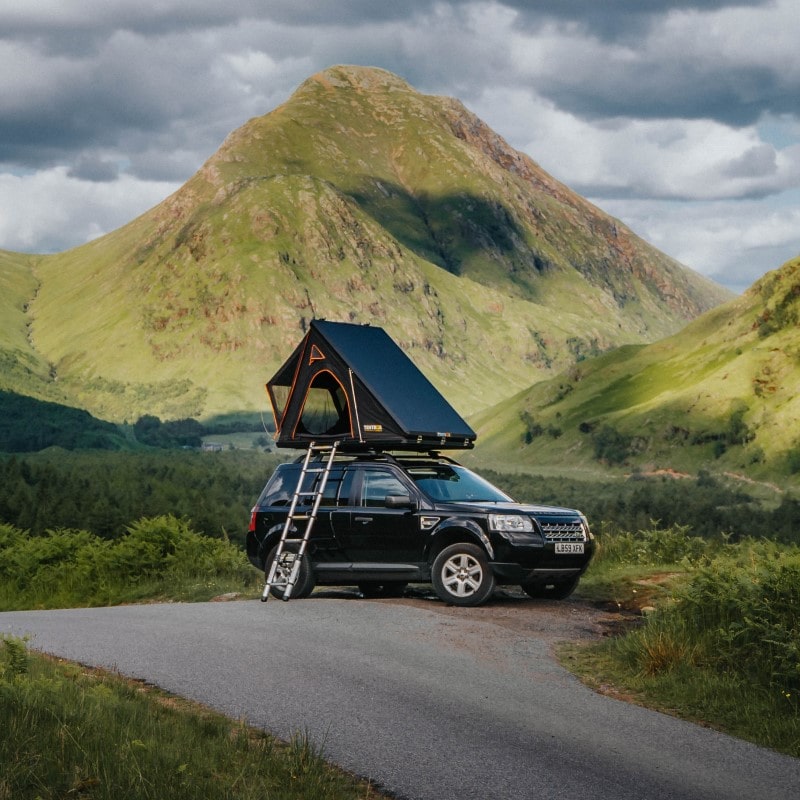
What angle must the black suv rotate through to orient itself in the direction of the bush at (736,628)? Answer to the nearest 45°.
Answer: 0° — it already faces it

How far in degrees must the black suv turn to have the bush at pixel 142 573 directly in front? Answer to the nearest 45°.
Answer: approximately 180°

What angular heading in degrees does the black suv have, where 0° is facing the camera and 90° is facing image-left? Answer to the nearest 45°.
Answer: approximately 315°
